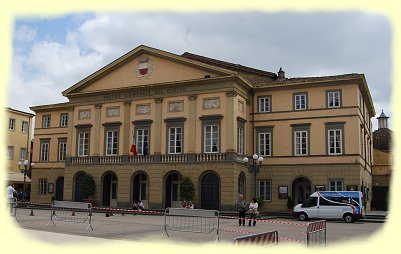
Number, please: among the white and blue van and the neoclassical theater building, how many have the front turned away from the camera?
0

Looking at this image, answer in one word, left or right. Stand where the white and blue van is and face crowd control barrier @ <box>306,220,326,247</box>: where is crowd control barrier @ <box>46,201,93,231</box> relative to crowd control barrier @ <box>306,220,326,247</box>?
right

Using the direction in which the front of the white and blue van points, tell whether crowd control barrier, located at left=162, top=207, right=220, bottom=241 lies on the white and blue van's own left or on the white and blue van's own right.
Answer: on the white and blue van's own left

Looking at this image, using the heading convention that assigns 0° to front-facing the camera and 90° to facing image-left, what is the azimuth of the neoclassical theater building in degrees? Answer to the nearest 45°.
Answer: approximately 45°

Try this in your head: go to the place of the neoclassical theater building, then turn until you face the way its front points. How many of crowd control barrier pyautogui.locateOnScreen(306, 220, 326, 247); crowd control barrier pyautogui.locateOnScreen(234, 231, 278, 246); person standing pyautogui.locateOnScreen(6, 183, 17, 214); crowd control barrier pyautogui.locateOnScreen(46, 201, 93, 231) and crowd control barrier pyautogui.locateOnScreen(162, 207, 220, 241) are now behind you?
0

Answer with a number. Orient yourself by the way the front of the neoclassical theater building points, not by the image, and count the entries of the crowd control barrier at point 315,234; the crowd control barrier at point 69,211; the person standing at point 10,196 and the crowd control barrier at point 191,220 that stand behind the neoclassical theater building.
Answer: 0

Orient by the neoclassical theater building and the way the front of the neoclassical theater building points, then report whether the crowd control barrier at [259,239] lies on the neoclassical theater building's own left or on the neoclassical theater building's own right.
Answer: on the neoclassical theater building's own left

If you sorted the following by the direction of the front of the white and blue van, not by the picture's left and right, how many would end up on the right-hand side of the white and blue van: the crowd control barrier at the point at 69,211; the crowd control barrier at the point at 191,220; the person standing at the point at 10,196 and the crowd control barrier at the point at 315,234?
0

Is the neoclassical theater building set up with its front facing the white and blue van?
no

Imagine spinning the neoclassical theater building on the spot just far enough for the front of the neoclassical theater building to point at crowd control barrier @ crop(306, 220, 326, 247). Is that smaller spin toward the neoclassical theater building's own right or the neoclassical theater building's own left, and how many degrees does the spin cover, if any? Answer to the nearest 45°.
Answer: approximately 45° to the neoclassical theater building's own left
